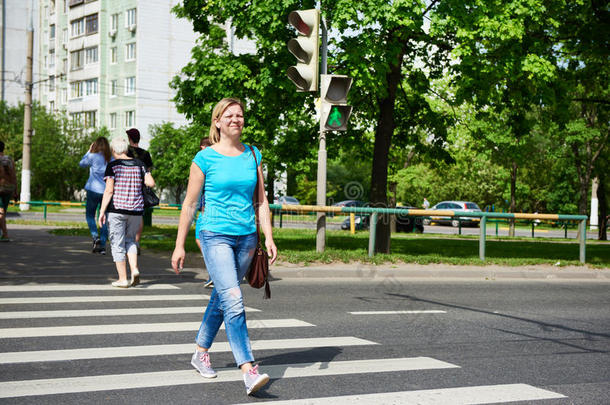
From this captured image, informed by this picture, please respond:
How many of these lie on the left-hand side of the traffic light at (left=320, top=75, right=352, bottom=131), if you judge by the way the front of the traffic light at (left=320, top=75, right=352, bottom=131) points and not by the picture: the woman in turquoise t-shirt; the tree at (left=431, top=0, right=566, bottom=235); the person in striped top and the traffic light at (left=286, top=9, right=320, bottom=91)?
1

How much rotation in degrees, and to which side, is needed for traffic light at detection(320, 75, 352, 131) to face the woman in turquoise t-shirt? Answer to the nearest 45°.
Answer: approximately 45° to its right

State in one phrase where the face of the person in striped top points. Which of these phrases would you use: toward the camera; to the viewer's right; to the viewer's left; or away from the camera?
away from the camera

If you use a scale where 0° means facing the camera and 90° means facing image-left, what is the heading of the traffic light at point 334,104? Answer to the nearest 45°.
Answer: approximately 315°

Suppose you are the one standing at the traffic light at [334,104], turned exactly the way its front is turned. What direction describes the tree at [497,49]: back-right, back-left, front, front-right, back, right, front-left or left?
left

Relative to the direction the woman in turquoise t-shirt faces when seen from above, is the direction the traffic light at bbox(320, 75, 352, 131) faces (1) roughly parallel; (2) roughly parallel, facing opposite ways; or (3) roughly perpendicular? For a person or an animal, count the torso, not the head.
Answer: roughly parallel

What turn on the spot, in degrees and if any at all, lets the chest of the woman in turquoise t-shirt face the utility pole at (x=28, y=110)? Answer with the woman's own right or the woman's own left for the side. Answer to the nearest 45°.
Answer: approximately 135° to the woman's own left

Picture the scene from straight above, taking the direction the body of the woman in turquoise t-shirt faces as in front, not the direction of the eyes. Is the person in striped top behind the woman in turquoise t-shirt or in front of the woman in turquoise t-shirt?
behind

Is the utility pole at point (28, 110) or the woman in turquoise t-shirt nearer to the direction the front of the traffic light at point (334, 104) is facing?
the woman in turquoise t-shirt

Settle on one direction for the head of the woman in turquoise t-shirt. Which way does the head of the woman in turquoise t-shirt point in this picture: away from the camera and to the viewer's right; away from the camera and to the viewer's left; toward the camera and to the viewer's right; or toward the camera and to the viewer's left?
toward the camera and to the viewer's right

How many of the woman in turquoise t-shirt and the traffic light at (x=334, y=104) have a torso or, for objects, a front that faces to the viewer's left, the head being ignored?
0

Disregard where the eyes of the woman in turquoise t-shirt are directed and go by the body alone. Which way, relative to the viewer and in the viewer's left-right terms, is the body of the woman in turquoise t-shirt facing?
facing the viewer and to the right of the viewer

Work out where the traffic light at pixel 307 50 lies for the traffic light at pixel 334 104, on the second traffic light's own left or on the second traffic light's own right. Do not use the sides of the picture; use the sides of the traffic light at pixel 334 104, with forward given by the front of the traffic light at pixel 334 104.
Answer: on the second traffic light's own right

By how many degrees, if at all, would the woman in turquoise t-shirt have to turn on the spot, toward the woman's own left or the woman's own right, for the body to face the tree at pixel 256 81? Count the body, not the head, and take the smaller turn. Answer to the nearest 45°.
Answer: approximately 135° to the woman's own left

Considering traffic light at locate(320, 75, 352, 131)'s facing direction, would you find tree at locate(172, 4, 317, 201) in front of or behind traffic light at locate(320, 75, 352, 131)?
behind
